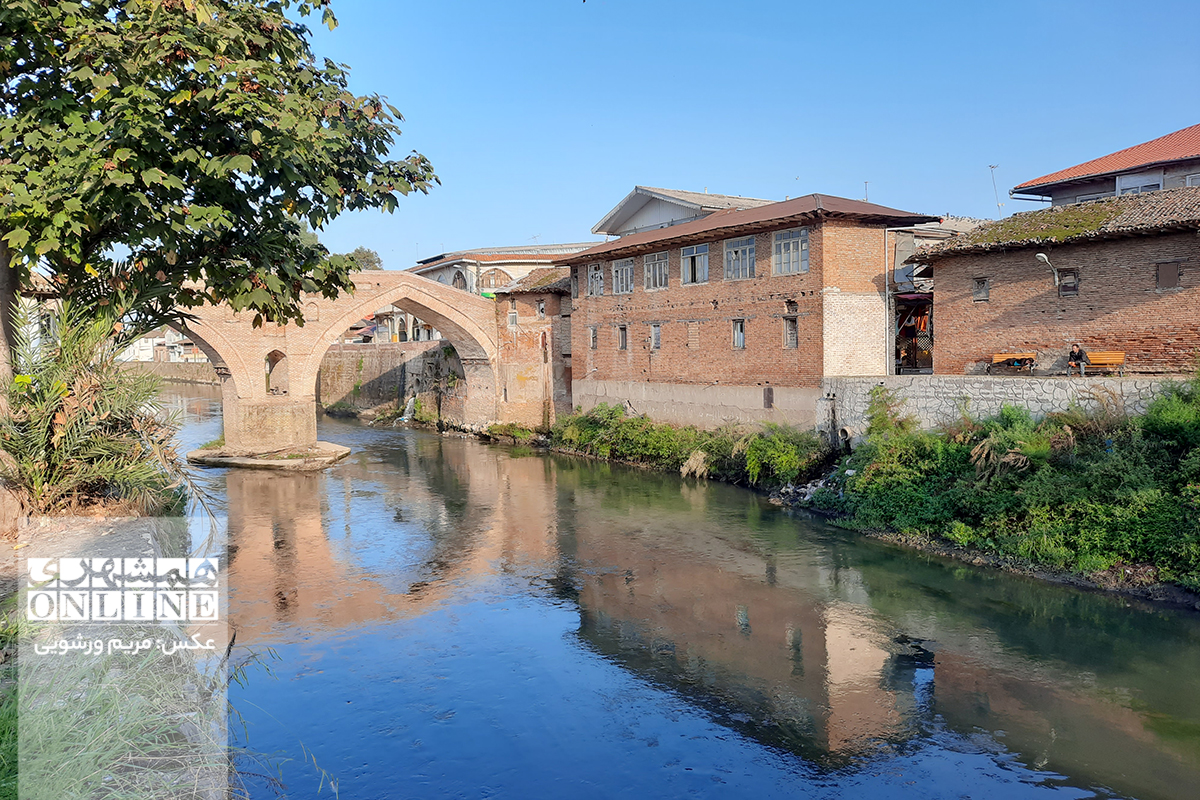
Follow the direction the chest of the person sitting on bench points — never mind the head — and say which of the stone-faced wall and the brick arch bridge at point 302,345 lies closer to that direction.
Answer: the stone-faced wall

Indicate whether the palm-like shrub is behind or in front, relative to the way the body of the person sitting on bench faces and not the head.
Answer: in front

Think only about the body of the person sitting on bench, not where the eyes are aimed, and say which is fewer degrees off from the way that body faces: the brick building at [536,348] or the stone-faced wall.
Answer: the stone-faced wall

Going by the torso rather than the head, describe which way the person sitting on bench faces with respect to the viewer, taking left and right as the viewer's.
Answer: facing the viewer and to the left of the viewer

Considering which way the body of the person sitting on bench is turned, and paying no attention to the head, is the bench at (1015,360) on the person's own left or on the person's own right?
on the person's own right

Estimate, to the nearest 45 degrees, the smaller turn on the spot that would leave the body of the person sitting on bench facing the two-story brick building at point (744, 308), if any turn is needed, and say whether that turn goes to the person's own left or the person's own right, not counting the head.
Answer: approximately 45° to the person's own right

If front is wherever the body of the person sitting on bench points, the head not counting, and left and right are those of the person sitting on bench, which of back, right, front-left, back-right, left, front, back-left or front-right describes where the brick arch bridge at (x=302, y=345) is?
front-right

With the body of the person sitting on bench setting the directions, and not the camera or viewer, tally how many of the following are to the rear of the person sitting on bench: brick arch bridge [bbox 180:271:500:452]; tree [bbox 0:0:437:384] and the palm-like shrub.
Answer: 0

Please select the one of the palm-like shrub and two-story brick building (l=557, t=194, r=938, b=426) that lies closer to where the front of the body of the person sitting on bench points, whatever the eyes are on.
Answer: the palm-like shrub

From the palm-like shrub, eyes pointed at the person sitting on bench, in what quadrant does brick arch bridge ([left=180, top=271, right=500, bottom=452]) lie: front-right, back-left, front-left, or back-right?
front-left

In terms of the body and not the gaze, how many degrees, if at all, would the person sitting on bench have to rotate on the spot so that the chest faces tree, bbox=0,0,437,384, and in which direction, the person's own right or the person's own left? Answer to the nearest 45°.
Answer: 0° — they already face it

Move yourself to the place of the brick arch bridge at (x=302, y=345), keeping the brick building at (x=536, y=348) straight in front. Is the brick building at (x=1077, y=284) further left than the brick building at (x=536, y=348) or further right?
right

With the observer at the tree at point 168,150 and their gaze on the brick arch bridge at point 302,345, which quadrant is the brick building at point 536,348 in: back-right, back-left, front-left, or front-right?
front-right
